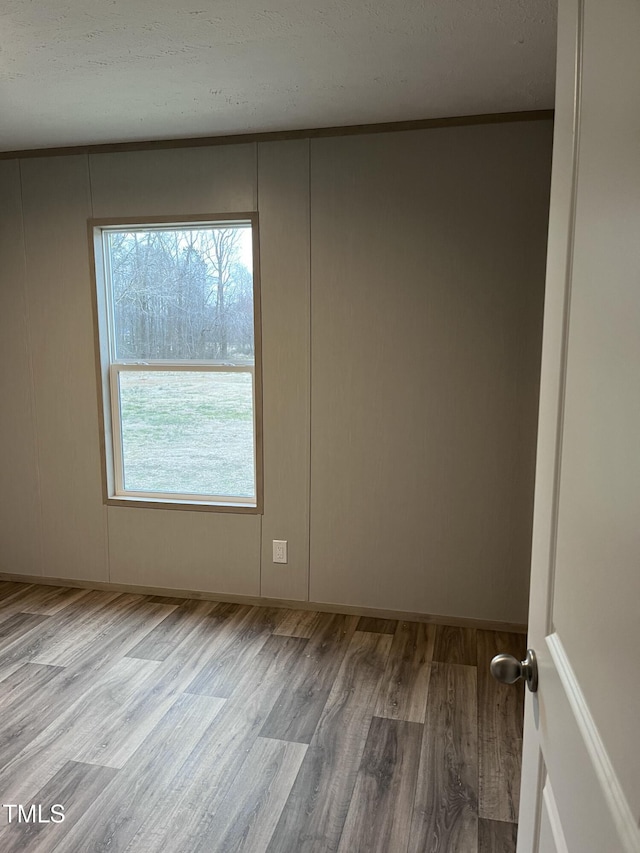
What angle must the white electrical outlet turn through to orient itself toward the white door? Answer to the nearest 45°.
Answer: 0° — it already faces it

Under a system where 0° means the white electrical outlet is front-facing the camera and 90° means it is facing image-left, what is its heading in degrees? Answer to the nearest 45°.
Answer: approximately 0°
